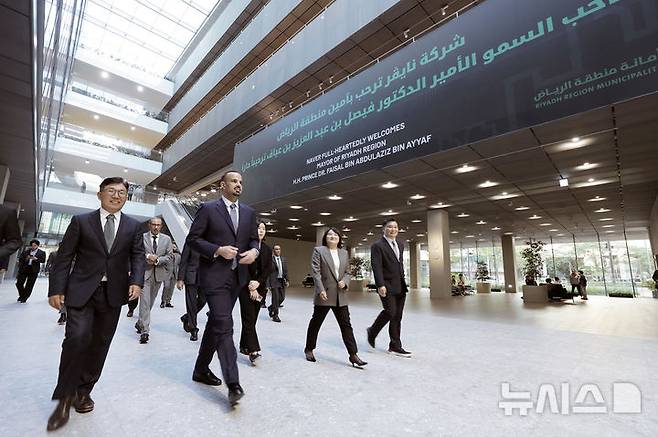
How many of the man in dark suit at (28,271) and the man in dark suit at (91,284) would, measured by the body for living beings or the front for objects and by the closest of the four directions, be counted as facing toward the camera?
2

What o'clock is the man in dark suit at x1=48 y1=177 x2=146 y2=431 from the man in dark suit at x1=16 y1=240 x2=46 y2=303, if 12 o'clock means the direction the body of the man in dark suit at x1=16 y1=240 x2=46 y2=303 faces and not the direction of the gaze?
the man in dark suit at x1=48 y1=177 x2=146 y2=431 is roughly at 12 o'clock from the man in dark suit at x1=16 y1=240 x2=46 y2=303.

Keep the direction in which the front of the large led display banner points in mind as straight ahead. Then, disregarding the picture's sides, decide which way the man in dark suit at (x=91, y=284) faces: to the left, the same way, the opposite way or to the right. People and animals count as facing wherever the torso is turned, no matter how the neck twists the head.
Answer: to the left

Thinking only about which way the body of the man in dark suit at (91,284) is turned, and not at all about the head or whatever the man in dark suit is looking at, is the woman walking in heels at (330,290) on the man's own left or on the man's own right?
on the man's own left

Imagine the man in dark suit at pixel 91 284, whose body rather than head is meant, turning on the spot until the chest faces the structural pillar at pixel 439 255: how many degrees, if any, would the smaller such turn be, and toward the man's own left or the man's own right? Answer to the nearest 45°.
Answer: approximately 135° to the man's own left

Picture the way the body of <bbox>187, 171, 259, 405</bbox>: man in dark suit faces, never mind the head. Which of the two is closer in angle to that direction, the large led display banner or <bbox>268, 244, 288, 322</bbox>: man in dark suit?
the large led display banner

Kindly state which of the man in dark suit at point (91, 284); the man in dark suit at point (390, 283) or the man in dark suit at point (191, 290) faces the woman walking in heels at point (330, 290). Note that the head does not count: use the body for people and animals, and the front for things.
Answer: the man in dark suit at point (191, 290)
